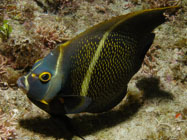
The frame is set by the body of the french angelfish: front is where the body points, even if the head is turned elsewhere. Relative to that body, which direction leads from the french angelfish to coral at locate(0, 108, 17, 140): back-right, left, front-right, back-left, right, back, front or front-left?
front

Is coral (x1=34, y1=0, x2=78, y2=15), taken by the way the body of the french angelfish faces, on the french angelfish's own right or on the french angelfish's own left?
on the french angelfish's own right

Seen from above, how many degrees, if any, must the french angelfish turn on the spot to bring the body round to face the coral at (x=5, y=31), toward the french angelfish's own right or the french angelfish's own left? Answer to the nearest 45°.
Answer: approximately 45° to the french angelfish's own right

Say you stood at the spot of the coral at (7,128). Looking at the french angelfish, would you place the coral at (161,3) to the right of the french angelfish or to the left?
left

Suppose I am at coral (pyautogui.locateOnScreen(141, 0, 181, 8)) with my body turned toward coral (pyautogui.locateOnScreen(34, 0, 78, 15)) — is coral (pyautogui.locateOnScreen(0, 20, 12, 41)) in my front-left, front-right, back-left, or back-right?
front-left

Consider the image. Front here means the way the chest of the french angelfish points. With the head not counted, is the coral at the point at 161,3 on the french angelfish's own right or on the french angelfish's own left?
on the french angelfish's own right

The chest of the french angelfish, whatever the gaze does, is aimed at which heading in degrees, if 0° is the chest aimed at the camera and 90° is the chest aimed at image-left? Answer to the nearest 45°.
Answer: approximately 90°

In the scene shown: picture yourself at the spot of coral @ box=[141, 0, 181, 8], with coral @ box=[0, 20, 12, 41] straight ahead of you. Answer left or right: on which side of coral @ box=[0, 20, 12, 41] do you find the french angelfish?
left
